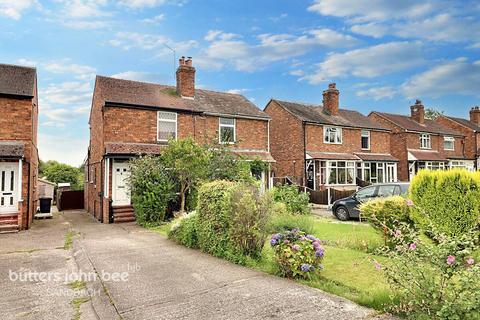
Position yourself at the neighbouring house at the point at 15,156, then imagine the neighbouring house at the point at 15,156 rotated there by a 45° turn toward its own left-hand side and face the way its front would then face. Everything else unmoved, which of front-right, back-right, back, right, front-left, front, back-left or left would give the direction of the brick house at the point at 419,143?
front-left

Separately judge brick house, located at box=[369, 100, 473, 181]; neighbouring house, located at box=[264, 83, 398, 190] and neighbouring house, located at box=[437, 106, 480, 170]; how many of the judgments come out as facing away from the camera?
0

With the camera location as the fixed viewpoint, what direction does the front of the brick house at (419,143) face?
facing the viewer and to the right of the viewer

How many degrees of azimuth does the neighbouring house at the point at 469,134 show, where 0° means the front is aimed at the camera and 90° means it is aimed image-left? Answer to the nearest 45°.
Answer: approximately 315°

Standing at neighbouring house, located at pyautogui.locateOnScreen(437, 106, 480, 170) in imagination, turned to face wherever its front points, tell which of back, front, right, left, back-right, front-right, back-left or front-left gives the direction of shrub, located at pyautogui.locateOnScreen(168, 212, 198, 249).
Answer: front-right

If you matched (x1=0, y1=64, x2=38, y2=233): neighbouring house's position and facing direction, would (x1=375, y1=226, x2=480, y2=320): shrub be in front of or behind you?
in front

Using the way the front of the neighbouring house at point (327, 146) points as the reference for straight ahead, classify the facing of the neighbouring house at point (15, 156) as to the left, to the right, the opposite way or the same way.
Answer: the same way

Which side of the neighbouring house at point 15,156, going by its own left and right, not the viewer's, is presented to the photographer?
front

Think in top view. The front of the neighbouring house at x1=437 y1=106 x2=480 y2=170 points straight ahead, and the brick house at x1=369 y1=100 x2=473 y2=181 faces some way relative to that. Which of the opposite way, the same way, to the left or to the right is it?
the same way

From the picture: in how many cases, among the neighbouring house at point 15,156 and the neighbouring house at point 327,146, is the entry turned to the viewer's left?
0

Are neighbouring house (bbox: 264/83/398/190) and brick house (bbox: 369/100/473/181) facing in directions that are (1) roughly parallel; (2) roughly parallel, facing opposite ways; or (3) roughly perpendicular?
roughly parallel

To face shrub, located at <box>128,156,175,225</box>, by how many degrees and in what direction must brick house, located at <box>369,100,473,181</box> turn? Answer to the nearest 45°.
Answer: approximately 45° to its right

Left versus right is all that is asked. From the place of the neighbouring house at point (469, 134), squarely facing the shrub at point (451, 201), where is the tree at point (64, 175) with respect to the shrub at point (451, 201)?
right
